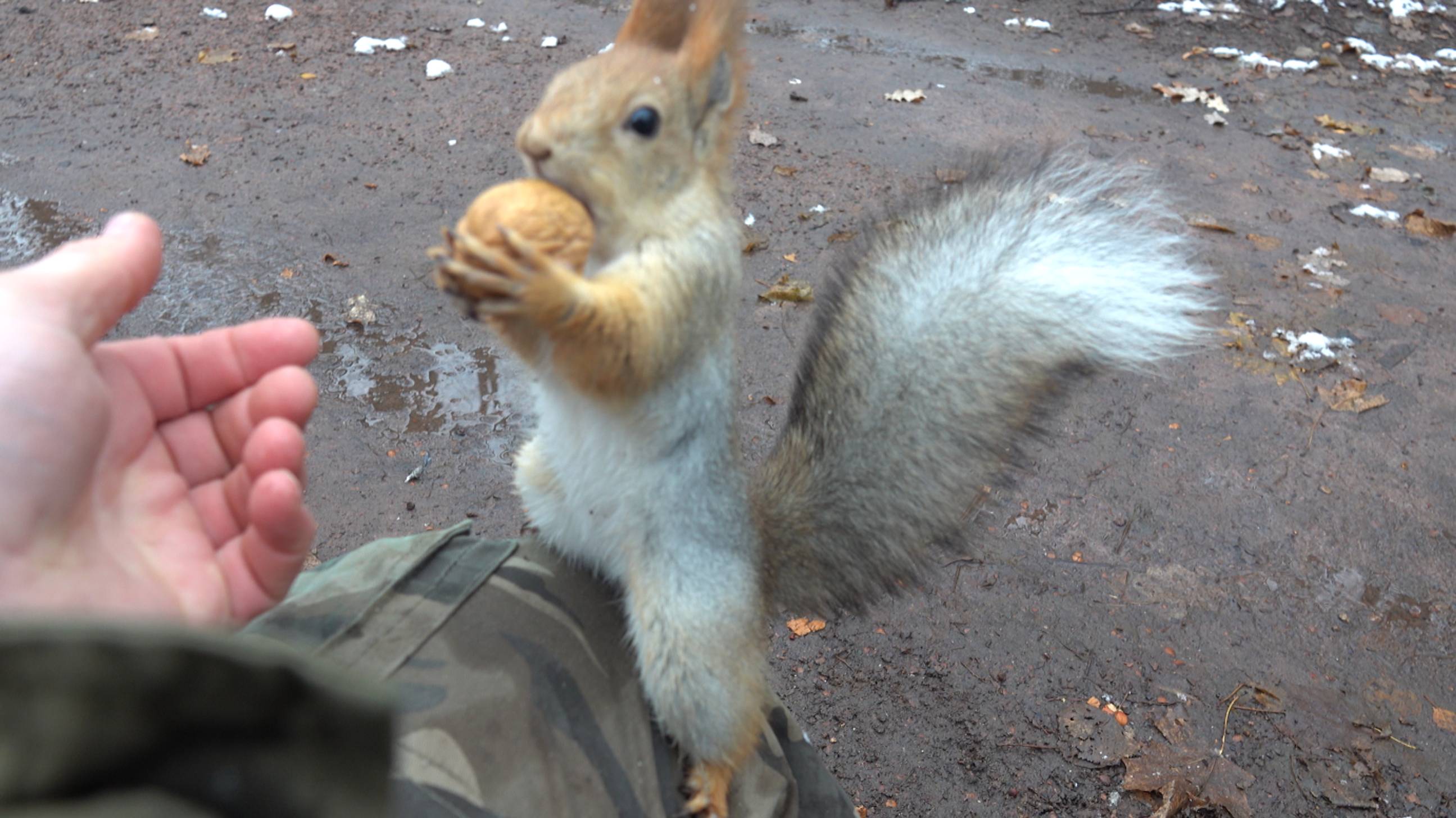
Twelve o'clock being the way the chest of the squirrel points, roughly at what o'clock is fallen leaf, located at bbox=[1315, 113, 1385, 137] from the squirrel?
The fallen leaf is roughly at 4 o'clock from the squirrel.

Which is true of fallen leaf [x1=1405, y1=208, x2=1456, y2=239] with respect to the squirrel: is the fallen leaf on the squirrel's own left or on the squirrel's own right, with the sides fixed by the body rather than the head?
on the squirrel's own right

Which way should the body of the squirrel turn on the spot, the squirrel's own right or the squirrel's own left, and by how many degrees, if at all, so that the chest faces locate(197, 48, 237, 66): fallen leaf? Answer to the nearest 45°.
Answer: approximately 45° to the squirrel's own right

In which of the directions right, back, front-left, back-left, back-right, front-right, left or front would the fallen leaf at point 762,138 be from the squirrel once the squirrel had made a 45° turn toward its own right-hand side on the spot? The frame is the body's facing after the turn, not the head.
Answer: front-right

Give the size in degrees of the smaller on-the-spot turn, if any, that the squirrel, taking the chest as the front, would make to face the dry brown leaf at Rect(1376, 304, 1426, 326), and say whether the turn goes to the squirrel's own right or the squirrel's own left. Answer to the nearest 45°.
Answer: approximately 135° to the squirrel's own right

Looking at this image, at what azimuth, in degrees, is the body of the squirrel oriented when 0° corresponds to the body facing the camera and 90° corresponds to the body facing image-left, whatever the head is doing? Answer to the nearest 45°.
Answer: approximately 90°

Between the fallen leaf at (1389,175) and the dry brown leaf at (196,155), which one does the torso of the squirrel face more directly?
the dry brown leaf

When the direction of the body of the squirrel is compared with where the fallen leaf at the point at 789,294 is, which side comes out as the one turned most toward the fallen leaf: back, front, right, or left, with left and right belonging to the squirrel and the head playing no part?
right

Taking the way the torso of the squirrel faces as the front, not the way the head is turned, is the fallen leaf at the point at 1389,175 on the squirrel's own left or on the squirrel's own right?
on the squirrel's own right
